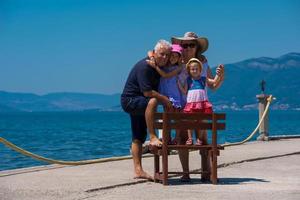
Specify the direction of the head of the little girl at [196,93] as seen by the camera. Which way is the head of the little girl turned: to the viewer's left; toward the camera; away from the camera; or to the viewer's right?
toward the camera

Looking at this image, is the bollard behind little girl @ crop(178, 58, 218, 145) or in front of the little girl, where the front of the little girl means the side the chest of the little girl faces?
behind

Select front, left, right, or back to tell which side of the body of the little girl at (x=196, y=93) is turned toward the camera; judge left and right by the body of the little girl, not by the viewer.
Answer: front

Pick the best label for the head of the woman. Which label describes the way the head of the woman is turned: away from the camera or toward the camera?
toward the camera

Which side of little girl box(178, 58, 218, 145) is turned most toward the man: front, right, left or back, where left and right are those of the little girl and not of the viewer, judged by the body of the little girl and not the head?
right
